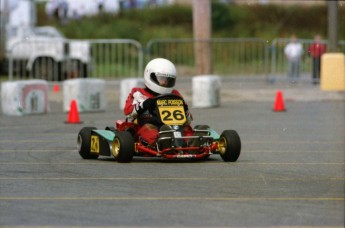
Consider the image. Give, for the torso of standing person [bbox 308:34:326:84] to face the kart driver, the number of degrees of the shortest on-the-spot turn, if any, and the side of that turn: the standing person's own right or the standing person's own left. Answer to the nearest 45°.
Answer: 0° — they already face them

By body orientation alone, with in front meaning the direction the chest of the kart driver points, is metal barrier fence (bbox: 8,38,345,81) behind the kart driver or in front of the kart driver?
behind

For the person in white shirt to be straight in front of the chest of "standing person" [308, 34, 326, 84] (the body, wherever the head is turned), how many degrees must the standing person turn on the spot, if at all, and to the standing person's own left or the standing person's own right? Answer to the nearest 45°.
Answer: approximately 45° to the standing person's own right

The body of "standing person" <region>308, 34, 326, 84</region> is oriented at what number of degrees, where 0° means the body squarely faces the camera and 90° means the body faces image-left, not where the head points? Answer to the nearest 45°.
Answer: approximately 0°
